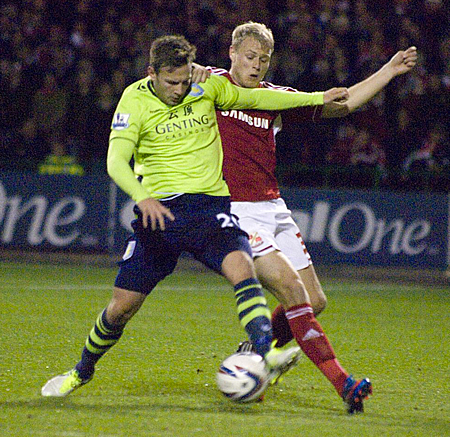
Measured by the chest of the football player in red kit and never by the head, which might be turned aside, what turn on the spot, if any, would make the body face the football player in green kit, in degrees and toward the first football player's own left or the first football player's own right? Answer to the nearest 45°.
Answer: approximately 45° to the first football player's own right

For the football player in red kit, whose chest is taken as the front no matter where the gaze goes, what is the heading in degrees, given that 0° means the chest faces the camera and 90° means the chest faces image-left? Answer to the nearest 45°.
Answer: approximately 0°
